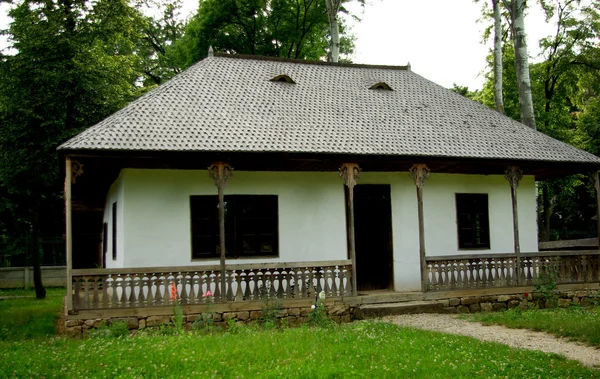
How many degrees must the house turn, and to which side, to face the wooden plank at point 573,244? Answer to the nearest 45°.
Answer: approximately 135° to its left

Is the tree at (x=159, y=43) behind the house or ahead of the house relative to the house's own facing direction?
behind

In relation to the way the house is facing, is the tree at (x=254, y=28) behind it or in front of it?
behind

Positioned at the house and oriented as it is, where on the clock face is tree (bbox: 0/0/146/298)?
The tree is roughly at 4 o'clock from the house.

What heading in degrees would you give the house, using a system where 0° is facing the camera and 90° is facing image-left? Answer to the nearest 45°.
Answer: approximately 0°
